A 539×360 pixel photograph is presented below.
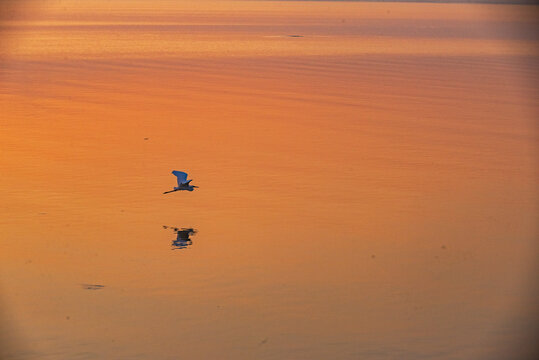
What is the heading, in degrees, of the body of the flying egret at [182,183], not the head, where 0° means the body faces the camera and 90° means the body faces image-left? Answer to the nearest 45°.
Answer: approximately 270°
